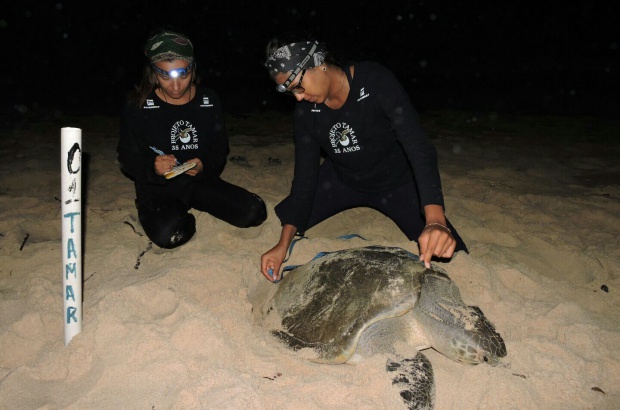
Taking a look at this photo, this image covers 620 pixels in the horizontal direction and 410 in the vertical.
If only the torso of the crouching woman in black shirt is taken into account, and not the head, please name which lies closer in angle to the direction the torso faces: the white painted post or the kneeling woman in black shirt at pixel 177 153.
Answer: the white painted post

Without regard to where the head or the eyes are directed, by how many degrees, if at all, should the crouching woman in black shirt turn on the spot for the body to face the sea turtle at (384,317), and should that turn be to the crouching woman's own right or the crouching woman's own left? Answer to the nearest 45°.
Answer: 0° — they already face it

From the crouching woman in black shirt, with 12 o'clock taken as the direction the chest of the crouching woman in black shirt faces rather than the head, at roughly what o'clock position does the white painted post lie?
The white painted post is roughly at 1 o'clock from the crouching woman in black shirt.

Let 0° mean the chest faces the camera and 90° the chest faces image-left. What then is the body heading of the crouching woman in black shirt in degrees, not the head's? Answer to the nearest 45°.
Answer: approximately 0°

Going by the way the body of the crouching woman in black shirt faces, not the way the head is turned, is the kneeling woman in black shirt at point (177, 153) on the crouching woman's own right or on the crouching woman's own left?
on the crouching woman's own right

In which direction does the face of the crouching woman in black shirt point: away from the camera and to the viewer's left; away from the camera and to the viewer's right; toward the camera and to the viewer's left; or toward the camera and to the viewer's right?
toward the camera and to the viewer's left

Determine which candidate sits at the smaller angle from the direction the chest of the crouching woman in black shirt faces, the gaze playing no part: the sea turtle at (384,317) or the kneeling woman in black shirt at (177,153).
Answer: the sea turtle
